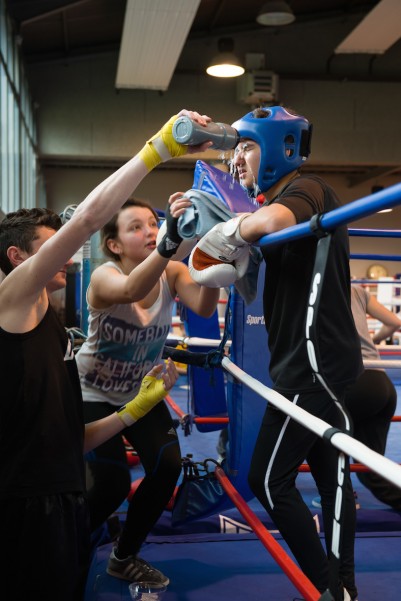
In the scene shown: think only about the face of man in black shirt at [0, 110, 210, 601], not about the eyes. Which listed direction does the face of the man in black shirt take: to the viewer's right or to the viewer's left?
to the viewer's right

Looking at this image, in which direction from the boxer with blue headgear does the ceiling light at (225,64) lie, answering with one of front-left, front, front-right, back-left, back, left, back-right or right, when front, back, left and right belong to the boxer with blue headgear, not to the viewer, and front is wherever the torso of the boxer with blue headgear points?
right

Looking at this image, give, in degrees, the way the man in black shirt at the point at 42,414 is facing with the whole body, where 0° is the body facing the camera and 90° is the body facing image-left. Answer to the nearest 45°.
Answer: approximately 270°

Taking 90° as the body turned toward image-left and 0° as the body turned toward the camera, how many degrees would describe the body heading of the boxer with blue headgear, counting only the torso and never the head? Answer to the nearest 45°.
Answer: approximately 90°

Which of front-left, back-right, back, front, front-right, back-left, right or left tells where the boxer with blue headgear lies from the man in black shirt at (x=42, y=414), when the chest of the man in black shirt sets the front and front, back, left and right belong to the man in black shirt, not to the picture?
front

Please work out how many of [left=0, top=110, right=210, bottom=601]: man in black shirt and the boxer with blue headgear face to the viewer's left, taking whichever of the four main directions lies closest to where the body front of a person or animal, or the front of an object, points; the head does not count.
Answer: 1

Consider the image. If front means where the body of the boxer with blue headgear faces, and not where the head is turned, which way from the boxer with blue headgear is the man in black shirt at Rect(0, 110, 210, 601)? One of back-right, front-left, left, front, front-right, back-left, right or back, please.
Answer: front

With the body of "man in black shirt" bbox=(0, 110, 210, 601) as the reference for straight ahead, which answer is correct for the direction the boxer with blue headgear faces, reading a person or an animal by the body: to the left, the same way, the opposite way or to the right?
the opposite way

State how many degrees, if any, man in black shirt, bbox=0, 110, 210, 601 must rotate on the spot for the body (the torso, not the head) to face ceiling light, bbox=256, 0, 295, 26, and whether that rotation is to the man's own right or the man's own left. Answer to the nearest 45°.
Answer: approximately 90° to the man's own left
